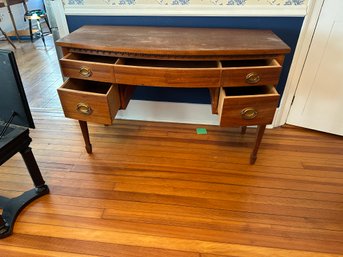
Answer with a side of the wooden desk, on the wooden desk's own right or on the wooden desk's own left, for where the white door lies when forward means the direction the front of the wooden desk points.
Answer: on the wooden desk's own left

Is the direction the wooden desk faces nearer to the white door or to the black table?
the black table

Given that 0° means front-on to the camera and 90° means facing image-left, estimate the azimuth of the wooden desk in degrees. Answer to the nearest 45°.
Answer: approximately 0°

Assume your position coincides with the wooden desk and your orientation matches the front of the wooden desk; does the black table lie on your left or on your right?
on your right
